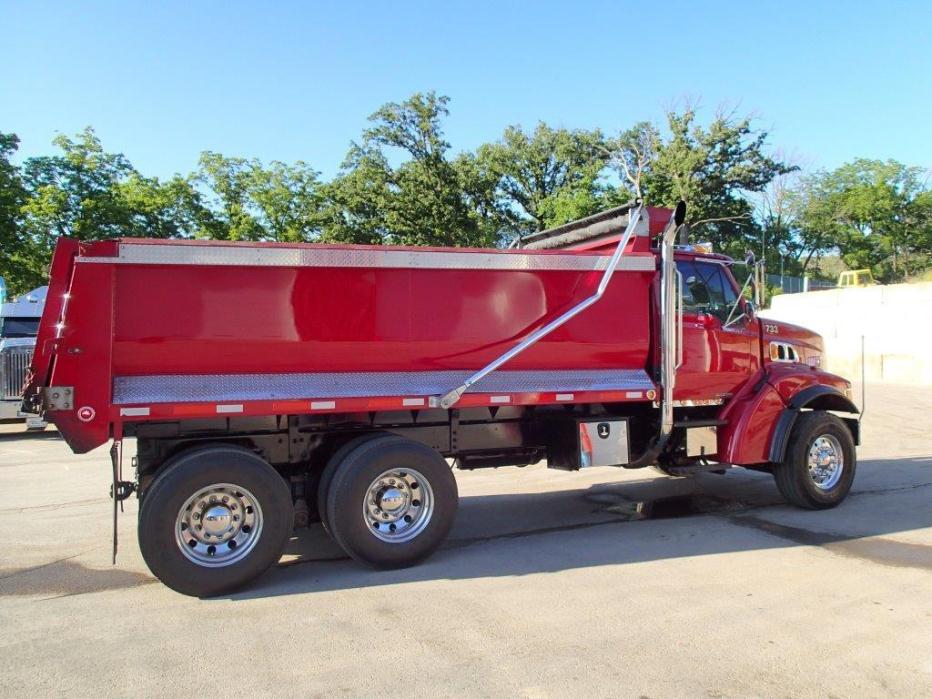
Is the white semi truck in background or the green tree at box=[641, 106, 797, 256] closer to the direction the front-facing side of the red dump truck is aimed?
the green tree

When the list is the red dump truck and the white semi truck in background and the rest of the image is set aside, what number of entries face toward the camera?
1

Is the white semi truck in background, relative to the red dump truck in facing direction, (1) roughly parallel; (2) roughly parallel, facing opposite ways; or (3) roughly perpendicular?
roughly perpendicular

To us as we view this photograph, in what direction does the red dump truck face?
facing away from the viewer and to the right of the viewer

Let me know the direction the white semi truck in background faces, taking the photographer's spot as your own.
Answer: facing the viewer

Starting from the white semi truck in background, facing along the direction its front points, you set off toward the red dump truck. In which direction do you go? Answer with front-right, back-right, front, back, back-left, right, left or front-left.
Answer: front

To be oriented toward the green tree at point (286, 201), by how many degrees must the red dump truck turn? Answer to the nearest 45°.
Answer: approximately 45° to its left

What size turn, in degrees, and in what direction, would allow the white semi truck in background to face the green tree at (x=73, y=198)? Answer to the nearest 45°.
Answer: approximately 180°

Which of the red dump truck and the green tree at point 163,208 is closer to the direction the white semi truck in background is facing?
the red dump truck

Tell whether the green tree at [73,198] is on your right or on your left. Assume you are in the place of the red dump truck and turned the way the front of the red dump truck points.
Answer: on your left

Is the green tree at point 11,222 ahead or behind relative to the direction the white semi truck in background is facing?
behind

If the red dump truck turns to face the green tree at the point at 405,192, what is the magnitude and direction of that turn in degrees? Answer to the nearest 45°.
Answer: approximately 45° to its left

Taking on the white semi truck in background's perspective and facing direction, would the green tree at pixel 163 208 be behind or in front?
behind

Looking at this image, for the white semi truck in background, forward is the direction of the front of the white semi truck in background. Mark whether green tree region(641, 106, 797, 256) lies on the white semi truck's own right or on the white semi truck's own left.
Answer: on the white semi truck's own left

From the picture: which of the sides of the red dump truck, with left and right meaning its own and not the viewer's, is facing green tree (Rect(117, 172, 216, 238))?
left

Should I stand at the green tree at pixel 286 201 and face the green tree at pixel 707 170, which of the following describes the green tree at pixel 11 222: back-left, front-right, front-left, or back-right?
back-right
